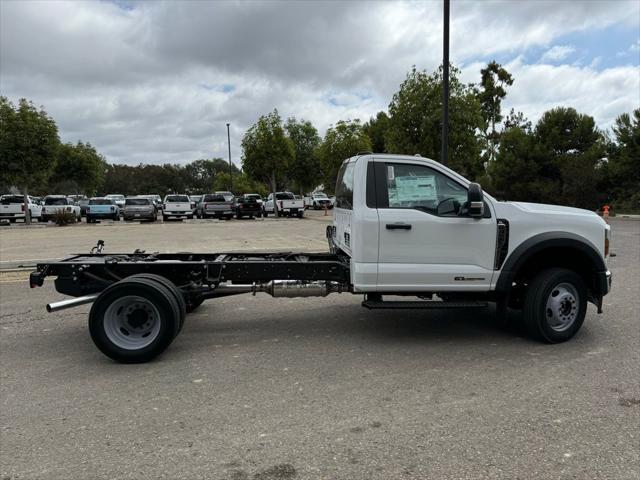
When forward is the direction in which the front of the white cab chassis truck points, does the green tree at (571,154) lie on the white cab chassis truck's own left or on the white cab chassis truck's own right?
on the white cab chassis truck's own left

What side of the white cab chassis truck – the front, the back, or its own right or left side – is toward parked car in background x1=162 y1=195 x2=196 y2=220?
left

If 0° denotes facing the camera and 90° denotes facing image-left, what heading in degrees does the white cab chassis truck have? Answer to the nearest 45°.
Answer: approximately 270°

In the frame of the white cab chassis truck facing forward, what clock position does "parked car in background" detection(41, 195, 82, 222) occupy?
The parked car in background is roughly at 8 o'clock from the white cab chassis truck.

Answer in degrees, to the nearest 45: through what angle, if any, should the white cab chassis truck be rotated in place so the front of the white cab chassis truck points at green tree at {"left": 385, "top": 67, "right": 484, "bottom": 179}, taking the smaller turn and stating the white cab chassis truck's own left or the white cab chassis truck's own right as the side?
approximately 90° to the white cab chassis truck's own left

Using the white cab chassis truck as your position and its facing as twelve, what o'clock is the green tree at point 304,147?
The green tree is roughly at 9 o'clock from the white cab chassis truck.

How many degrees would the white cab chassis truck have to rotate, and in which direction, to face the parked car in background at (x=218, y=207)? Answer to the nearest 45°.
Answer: approximately 90° to its left

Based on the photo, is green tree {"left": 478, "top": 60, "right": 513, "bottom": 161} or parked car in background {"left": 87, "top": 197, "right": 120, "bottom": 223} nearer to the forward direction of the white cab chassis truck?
the green tree

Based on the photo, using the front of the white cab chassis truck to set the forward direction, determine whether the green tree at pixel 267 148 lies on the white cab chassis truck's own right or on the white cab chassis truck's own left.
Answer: on the white cab chassis truck's own left

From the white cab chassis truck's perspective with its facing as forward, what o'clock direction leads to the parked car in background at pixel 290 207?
The parked car in background is roughly at 9 o'clock from the white cab chassis truck.

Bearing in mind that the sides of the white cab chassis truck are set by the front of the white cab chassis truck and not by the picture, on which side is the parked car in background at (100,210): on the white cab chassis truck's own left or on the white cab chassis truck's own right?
on the white cab chassis truck's own left
